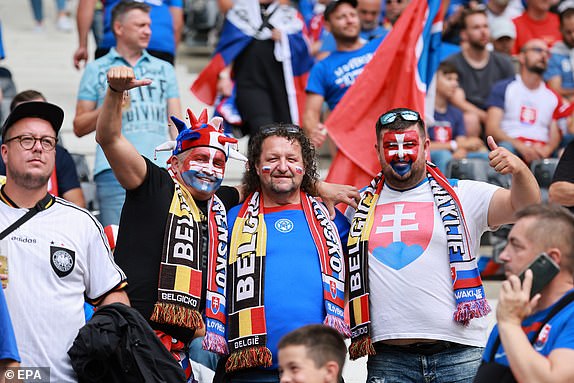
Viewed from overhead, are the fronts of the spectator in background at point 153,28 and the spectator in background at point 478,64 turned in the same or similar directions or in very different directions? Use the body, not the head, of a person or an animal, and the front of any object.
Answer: same or similar directions

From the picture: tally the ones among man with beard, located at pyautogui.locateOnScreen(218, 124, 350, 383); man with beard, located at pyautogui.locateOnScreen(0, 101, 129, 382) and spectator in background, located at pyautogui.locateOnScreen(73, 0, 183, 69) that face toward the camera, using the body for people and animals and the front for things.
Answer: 3

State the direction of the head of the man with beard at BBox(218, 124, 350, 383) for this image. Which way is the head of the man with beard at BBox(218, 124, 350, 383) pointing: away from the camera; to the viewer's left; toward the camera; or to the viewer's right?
toward the camera

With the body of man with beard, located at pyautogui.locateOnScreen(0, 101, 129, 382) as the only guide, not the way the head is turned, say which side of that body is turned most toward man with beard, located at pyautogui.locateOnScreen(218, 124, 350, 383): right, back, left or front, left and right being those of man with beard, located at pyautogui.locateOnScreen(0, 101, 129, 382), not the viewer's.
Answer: left

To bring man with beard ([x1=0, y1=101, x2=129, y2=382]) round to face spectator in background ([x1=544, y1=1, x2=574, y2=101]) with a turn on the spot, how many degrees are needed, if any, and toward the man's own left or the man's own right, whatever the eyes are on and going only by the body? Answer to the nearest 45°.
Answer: approximately 135° to the man's own left

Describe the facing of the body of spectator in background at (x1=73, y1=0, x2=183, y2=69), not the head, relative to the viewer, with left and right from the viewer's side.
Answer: facing the viewer

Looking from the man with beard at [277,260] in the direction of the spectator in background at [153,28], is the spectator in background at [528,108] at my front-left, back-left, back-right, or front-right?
front-right

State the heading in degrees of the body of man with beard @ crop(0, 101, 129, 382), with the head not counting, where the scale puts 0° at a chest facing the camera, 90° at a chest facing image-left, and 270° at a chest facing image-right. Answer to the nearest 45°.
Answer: approximately 0°

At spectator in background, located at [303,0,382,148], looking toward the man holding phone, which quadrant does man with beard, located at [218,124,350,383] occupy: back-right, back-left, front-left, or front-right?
front-right

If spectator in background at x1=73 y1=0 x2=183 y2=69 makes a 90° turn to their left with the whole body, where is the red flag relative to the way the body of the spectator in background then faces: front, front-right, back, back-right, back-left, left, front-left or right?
front-right

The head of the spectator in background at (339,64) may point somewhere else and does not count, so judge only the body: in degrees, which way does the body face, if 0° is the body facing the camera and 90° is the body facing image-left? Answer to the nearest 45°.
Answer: approximately 315°

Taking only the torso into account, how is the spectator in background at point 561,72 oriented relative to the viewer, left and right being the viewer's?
facing the viewer and to the right of the viewer

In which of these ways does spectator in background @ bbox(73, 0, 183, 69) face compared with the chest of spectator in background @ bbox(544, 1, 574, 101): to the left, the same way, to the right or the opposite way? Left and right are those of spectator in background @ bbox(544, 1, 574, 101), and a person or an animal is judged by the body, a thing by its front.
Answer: the same way
